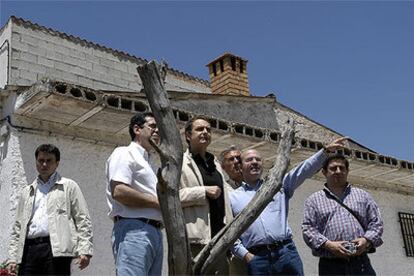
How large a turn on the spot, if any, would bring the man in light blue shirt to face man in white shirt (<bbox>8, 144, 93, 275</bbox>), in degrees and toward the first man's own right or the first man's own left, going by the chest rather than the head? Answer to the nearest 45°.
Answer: approximately 90° to the first man's own right

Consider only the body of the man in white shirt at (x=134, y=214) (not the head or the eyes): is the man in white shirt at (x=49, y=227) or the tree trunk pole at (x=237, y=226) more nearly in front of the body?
the tree trunk pole

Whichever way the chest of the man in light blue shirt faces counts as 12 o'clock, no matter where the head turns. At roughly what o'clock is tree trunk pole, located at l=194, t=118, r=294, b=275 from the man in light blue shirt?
The tree trunk pole is roughly at 12 o'clock from the man in light blue shirt.

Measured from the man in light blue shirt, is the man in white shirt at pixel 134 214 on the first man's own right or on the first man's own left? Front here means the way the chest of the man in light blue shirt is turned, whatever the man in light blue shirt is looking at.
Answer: on the first man's own right

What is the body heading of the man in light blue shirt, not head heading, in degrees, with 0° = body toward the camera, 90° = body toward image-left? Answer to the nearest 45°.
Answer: approximately 0°
